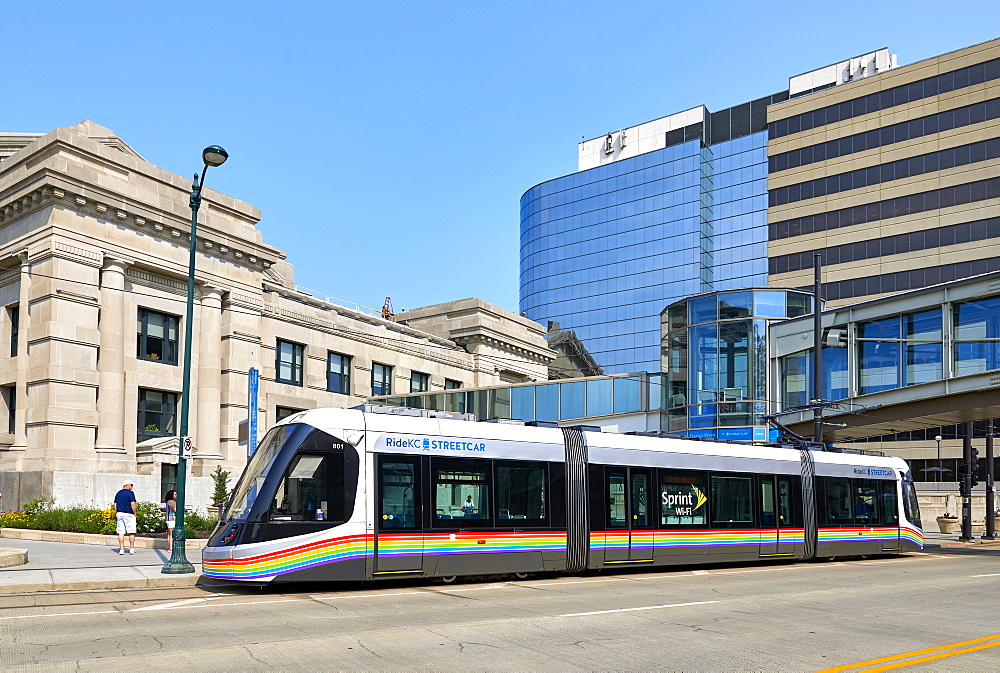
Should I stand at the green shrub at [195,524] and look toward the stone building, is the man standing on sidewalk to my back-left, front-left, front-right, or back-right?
back-left
